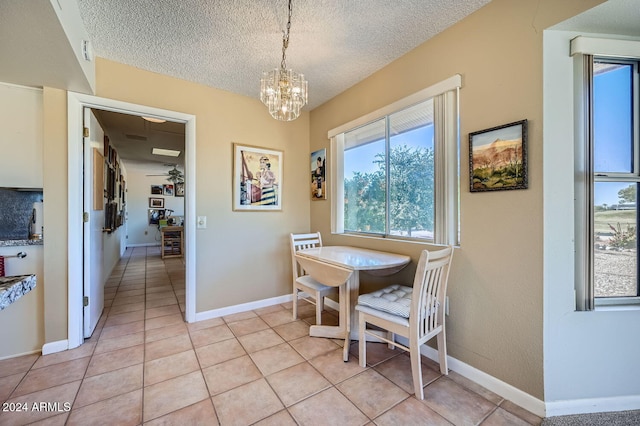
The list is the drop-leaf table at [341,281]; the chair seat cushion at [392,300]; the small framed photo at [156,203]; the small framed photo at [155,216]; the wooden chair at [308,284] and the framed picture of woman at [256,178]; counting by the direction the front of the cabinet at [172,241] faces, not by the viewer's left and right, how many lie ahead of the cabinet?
4

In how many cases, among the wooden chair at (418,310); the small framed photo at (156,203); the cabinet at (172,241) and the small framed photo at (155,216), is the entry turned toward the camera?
3

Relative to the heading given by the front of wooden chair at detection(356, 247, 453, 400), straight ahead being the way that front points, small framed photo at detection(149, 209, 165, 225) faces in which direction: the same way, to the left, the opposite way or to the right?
the opposite way

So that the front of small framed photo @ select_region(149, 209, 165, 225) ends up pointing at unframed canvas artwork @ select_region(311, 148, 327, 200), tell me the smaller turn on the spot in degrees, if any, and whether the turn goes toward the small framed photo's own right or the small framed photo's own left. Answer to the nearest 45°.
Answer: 0° — it already faces it

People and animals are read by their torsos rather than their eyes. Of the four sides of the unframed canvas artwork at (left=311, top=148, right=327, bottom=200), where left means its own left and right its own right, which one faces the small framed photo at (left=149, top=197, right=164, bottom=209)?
right

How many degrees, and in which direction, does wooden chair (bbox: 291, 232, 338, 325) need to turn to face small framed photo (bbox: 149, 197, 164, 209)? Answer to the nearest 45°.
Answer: approximately 180°

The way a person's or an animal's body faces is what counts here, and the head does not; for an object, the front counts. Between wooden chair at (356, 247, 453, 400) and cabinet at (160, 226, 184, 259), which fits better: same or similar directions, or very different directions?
very different directions

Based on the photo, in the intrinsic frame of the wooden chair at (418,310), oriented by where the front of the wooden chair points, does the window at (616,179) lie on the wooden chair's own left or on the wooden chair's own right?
on the wooden chair's own right
